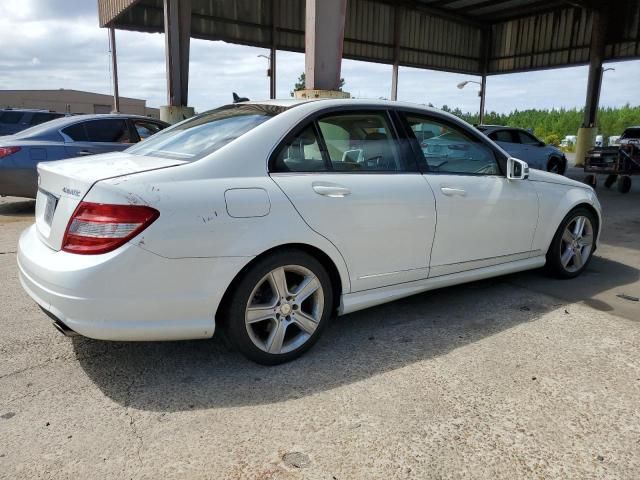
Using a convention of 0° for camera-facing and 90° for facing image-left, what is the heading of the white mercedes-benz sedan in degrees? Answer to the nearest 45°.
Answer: approximately 225°

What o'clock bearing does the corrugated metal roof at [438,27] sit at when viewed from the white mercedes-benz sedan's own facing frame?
The corrugated metal roof is roughly at 11 o'clock from the white mercedes-benz sedan.

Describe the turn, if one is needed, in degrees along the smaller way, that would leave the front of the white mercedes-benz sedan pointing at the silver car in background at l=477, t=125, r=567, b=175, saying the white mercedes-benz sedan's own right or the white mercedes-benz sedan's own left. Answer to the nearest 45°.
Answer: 0° — it already faces it
